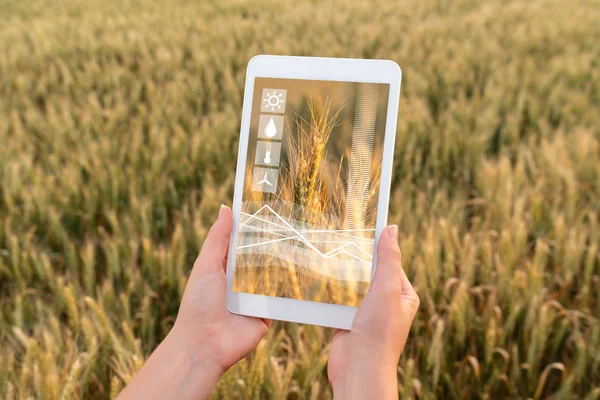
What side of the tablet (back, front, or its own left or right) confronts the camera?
front
